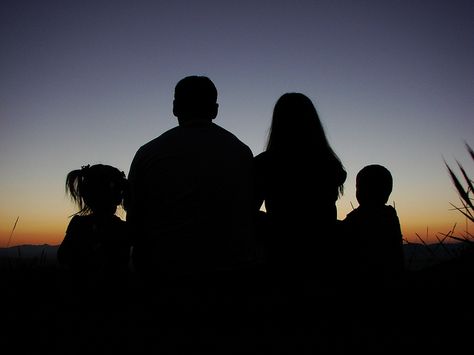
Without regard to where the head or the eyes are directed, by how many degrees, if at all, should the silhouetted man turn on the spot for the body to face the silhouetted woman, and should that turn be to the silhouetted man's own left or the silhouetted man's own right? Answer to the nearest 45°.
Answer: approximately 45° to the silhouetted man's own right

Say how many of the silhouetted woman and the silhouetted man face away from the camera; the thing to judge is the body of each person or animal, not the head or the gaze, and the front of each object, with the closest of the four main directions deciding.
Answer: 2

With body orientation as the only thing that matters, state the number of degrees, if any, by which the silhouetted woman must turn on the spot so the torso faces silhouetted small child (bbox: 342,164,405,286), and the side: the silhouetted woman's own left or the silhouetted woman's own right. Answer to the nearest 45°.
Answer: approximately 45° to the silhouetted woman's own right

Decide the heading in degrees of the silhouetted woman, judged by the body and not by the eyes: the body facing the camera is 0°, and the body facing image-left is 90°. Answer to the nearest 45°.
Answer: approximately 180°

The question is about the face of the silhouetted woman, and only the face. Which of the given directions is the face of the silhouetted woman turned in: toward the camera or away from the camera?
away from the camera

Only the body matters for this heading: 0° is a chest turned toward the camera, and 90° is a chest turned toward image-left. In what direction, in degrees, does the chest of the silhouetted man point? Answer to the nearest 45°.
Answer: approximately 180°

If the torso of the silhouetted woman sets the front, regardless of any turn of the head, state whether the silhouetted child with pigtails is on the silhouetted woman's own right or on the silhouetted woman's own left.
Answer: on the silhouetted woman's own left

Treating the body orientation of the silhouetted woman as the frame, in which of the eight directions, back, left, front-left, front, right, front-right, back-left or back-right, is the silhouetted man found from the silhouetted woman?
back-left

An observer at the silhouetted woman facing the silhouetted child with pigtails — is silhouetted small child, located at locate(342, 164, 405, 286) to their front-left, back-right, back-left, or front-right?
back-right
